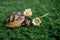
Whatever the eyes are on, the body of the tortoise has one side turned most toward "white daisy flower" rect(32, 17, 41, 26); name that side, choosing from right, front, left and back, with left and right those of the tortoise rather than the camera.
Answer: front

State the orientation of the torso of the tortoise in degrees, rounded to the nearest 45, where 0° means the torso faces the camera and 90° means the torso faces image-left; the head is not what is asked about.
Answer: approximately 270°
